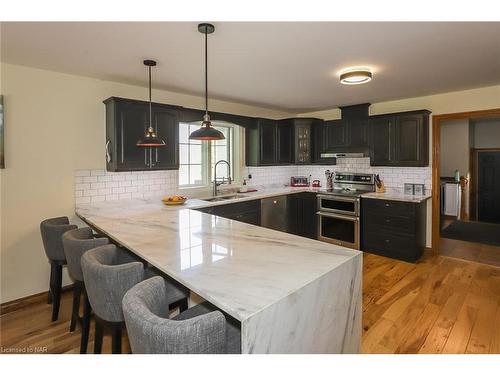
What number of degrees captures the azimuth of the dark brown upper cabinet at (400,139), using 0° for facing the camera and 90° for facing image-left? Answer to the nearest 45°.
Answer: approximately 45°

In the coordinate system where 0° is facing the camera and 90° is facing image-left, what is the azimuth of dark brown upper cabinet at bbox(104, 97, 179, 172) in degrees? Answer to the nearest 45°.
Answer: approximately 315°

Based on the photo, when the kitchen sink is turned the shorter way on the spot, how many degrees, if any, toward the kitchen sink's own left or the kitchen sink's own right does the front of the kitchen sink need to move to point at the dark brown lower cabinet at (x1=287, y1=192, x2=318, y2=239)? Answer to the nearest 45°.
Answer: approximately 90° to the kitchen sink's own left

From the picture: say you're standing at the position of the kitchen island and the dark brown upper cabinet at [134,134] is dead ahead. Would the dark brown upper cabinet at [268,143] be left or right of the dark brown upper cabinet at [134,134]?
right

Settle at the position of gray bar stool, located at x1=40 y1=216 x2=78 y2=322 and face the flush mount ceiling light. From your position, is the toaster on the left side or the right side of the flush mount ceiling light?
left

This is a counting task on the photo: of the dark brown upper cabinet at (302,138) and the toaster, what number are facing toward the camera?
2
